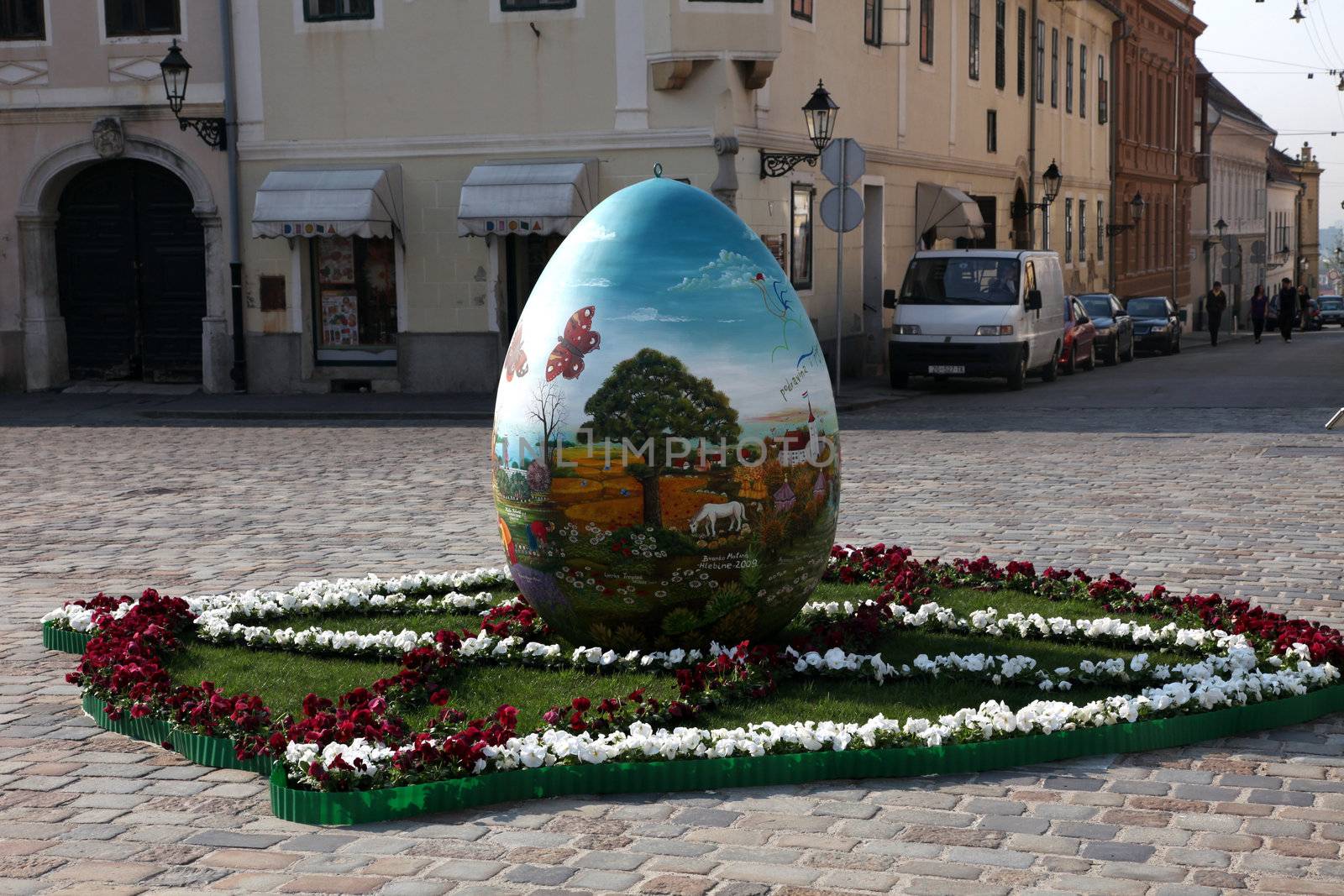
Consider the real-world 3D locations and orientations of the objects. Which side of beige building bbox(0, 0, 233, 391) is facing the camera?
front

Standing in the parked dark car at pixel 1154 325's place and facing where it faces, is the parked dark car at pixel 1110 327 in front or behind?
in front

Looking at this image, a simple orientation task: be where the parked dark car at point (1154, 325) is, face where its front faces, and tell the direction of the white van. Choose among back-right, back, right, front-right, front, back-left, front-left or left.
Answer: front-left

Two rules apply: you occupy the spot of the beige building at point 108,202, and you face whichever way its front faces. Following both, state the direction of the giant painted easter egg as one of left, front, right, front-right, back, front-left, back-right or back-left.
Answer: front

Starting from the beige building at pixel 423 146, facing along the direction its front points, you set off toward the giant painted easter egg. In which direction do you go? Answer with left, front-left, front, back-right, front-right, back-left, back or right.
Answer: front

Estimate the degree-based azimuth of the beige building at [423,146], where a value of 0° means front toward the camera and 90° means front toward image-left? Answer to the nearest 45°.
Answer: approximately 0°

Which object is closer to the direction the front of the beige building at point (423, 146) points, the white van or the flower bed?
the flower bed

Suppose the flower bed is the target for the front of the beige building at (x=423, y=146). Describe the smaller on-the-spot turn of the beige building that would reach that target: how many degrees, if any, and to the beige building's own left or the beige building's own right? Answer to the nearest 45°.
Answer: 0° — it already faces it

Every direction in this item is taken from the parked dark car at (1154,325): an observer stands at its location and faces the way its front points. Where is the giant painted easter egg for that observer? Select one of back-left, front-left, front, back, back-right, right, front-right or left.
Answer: front-left

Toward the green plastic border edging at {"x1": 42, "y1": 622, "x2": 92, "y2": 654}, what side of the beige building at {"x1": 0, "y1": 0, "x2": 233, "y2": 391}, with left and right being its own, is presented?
front

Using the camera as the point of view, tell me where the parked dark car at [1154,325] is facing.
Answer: facing the viewer and to the left of the viewer

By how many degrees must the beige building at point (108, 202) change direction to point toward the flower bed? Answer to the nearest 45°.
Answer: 0° — it already faces it

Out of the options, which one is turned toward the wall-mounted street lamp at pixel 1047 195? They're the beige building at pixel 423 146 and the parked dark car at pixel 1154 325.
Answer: the parked dark car

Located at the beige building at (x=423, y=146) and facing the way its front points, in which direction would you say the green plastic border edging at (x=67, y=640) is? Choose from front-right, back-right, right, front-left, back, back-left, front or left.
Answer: front

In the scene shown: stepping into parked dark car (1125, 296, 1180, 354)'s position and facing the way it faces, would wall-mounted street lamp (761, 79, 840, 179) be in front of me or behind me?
in front
